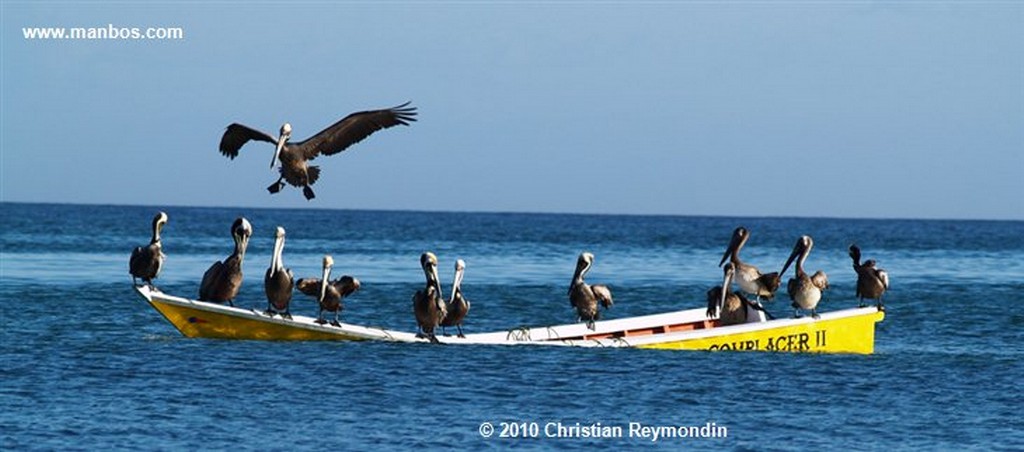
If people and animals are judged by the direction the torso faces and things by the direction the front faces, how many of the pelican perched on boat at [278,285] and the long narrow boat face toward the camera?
1

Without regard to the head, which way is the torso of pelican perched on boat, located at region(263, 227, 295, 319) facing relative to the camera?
toward the camera

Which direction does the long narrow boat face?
to the viewer's left

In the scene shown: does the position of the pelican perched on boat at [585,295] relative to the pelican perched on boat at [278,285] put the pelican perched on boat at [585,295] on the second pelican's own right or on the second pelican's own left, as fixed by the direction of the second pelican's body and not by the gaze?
on the second pelican's own left

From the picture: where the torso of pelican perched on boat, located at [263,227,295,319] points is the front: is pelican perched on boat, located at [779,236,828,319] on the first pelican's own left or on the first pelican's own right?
on the first pelican's own left

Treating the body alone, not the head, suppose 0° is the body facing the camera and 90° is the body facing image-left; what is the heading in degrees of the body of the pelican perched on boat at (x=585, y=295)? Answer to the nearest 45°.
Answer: approximately 45°

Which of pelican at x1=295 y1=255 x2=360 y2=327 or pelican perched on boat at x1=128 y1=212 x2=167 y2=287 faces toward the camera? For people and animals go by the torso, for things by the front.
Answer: the pelican

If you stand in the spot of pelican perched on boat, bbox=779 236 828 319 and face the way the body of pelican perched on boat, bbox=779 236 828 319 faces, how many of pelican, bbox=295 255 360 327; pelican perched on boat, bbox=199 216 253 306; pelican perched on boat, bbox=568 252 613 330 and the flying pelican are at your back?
0

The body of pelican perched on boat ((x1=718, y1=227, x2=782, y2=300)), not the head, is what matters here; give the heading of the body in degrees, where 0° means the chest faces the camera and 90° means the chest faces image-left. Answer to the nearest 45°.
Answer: approximately 90°
